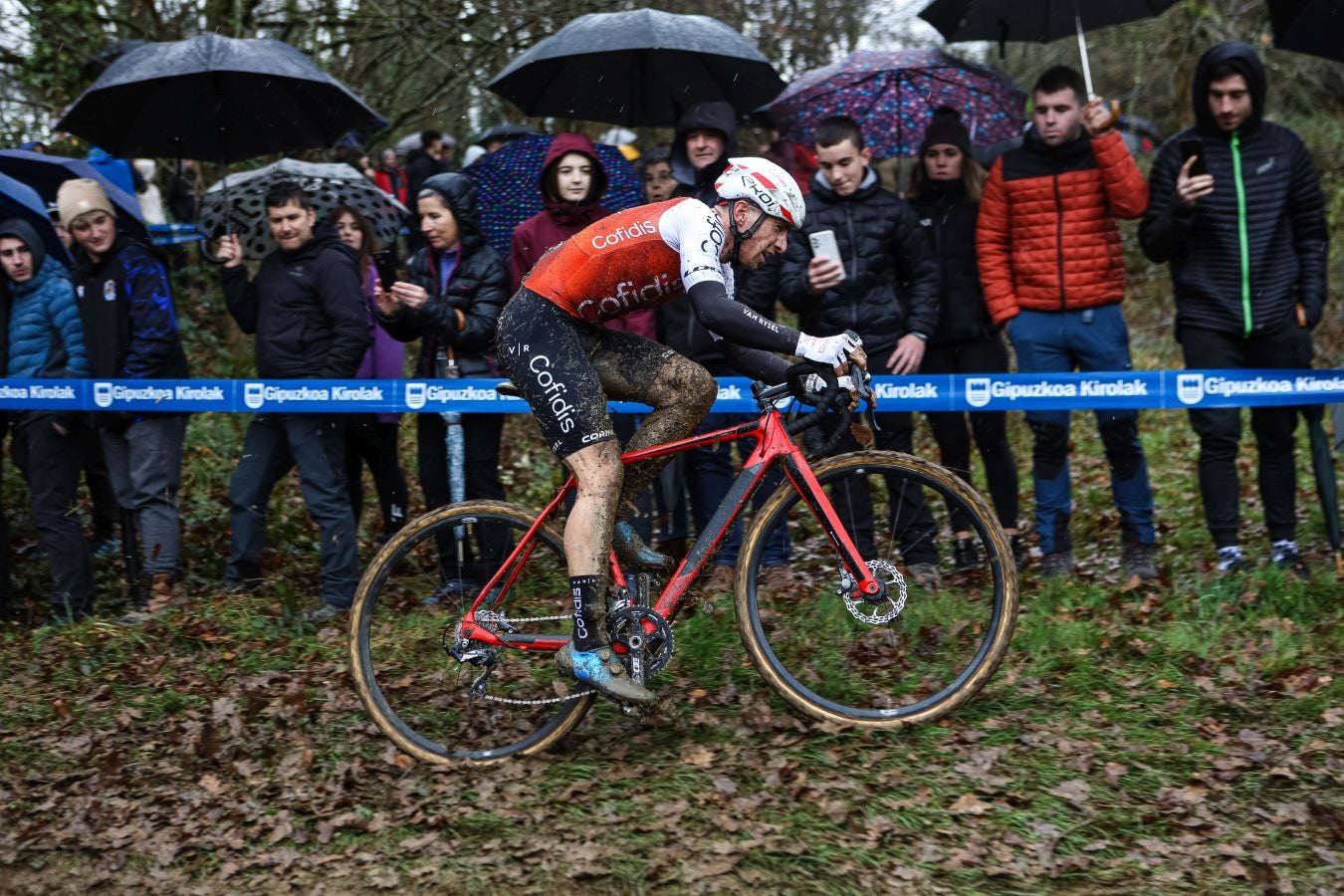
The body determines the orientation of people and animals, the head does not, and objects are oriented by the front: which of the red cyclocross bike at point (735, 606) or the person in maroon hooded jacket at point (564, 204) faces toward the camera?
the person in maroon hooded jacket

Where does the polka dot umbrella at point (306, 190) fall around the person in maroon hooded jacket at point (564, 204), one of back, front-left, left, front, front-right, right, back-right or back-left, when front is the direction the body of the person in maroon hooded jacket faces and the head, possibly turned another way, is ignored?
back-right

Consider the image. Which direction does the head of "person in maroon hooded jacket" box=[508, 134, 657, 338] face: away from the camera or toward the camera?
toward the camera

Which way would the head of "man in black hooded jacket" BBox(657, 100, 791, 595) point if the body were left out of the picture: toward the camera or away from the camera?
toward the camera

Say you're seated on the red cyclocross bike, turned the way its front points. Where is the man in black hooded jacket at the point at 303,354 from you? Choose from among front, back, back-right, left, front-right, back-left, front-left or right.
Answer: back-left

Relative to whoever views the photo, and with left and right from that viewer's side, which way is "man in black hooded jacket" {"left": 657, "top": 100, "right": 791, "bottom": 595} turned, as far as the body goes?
facing the viewer

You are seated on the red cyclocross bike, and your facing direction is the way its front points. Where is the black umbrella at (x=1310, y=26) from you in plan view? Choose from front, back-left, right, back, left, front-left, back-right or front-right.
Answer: front-left

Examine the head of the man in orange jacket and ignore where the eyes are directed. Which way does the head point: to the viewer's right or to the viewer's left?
to the viewer's left

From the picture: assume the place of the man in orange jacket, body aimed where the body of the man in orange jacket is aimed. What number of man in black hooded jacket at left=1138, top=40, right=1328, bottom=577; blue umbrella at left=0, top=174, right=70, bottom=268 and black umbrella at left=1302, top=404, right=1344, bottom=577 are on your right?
1

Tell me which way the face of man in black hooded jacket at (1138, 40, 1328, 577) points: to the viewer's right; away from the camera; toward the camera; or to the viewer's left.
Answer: toward the camera

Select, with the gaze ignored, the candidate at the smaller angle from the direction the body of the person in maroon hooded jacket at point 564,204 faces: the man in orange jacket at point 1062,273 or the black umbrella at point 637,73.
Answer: the man in orange jacket

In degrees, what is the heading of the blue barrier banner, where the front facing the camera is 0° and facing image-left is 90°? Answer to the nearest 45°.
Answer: approximately 0°

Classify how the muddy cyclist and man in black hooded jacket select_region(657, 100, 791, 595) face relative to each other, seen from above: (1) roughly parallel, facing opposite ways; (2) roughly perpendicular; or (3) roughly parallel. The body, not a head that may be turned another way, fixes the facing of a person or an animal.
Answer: roughly perpendicular

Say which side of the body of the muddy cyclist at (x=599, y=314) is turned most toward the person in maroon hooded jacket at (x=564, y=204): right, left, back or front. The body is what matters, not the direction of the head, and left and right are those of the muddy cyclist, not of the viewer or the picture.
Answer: left

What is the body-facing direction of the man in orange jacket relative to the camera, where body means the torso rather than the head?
toward the camera

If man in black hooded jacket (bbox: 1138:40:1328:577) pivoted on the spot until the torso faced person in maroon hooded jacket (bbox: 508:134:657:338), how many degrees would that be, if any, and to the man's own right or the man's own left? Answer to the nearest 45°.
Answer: approximately 90° to the man's own right

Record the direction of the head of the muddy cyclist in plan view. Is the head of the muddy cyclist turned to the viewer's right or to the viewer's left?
to the viewer's right

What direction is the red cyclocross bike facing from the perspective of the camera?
to the viewer's right

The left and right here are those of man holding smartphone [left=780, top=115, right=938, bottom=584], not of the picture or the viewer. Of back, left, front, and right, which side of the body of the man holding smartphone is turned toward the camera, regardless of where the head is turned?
front

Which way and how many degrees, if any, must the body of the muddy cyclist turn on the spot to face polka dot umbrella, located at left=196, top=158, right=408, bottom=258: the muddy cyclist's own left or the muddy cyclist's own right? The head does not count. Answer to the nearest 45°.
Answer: approximately 135° to the muddy cyclist's own left

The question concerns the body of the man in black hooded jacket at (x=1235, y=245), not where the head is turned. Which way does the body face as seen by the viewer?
toward the camera
